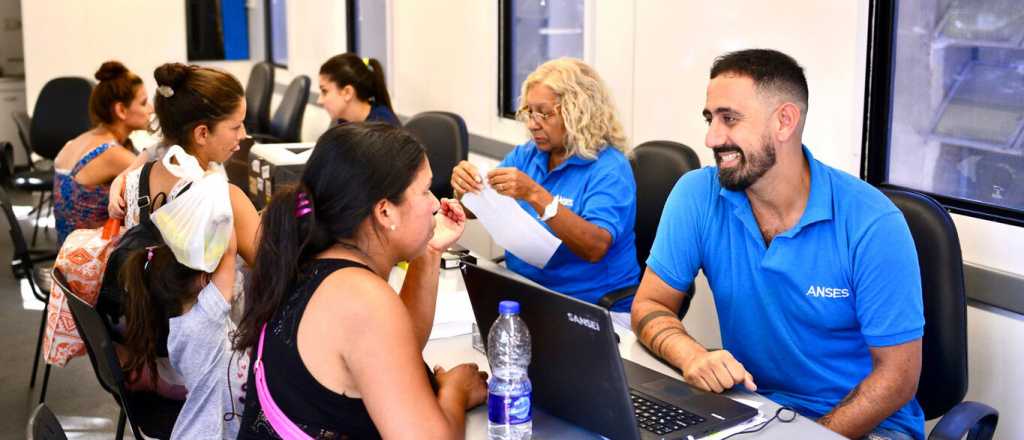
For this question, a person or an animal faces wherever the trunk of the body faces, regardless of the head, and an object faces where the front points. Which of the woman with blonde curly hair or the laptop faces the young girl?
the woman with blonde curly hair

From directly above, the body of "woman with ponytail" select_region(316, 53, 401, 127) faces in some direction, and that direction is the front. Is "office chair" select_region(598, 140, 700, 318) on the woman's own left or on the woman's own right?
on the woman's own left

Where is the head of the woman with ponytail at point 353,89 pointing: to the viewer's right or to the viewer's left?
to the viewer's left

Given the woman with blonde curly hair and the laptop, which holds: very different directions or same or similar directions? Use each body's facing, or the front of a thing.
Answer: very different directions

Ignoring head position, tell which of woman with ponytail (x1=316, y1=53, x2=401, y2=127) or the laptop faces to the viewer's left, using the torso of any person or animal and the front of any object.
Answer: the woman with ponytail

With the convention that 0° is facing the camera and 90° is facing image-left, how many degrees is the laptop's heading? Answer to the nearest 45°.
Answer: approximately 225°

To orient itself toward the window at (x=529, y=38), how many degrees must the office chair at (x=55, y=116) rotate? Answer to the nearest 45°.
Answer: approximately 90° to its left

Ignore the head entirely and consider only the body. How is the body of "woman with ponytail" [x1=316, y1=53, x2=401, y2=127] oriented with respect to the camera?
to the viewer's left

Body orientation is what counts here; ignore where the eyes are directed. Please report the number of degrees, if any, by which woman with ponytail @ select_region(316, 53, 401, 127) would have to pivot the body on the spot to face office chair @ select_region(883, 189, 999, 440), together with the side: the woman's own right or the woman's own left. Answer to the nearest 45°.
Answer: approximately 90° to the woman's own left

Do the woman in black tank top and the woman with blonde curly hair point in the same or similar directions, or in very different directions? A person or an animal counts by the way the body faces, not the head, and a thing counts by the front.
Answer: very different directions

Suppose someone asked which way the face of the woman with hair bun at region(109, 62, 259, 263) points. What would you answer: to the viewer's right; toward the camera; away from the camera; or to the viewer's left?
to the viewer's right
